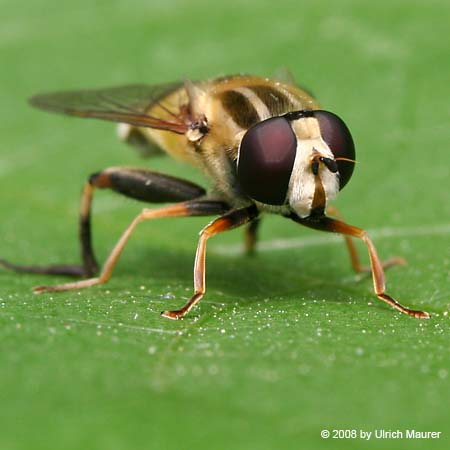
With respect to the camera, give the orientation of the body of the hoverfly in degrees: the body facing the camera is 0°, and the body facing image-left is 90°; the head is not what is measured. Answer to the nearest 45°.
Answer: approximately 315°
